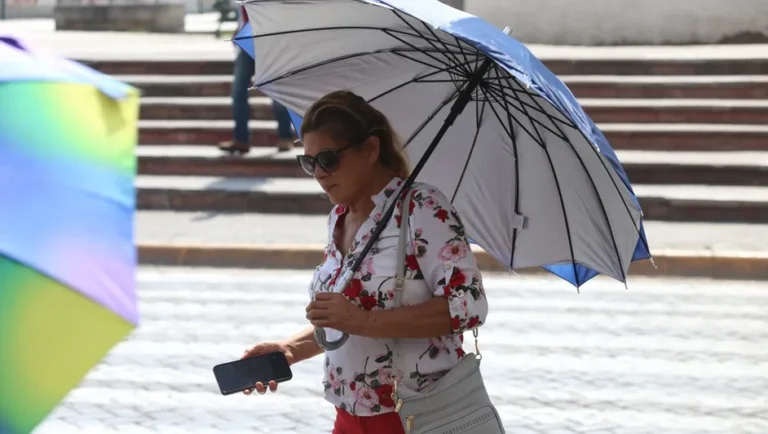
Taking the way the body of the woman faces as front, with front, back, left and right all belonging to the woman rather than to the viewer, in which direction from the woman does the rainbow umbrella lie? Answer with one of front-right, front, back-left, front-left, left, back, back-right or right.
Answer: front

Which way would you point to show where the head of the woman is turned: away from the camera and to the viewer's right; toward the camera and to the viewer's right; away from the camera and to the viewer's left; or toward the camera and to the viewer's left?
toward the camera and to the viewer's left

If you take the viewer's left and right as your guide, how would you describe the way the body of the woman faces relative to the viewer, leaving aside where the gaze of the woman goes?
facing the viewer and to the left of the viewer
